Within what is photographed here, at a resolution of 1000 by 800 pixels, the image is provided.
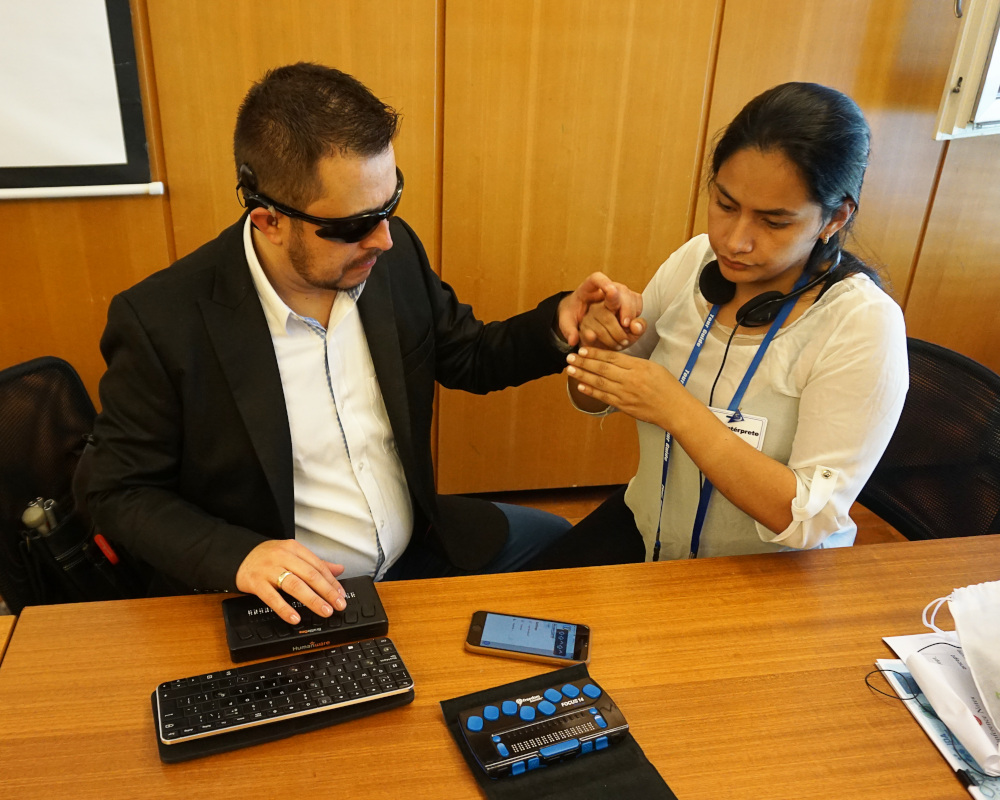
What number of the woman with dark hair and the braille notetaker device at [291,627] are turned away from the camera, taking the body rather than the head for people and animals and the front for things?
1

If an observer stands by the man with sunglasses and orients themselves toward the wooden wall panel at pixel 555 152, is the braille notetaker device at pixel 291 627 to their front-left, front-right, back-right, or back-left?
back-right

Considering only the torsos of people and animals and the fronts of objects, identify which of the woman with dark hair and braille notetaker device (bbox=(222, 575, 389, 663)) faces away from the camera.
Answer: the braille notetaker device

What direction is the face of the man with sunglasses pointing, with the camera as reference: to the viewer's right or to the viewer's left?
to the viewer's right

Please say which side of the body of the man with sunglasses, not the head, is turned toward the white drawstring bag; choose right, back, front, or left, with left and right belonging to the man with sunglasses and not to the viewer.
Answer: front

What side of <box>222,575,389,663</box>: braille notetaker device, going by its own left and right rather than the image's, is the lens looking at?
back

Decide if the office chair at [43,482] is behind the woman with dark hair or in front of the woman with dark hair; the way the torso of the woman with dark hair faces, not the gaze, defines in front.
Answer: in front

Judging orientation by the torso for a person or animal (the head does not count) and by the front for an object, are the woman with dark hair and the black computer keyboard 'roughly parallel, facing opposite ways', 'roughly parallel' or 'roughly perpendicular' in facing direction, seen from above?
roughly perpendicular

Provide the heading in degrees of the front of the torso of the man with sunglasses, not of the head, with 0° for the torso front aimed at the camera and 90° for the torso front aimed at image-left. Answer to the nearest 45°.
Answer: approximately 315°
